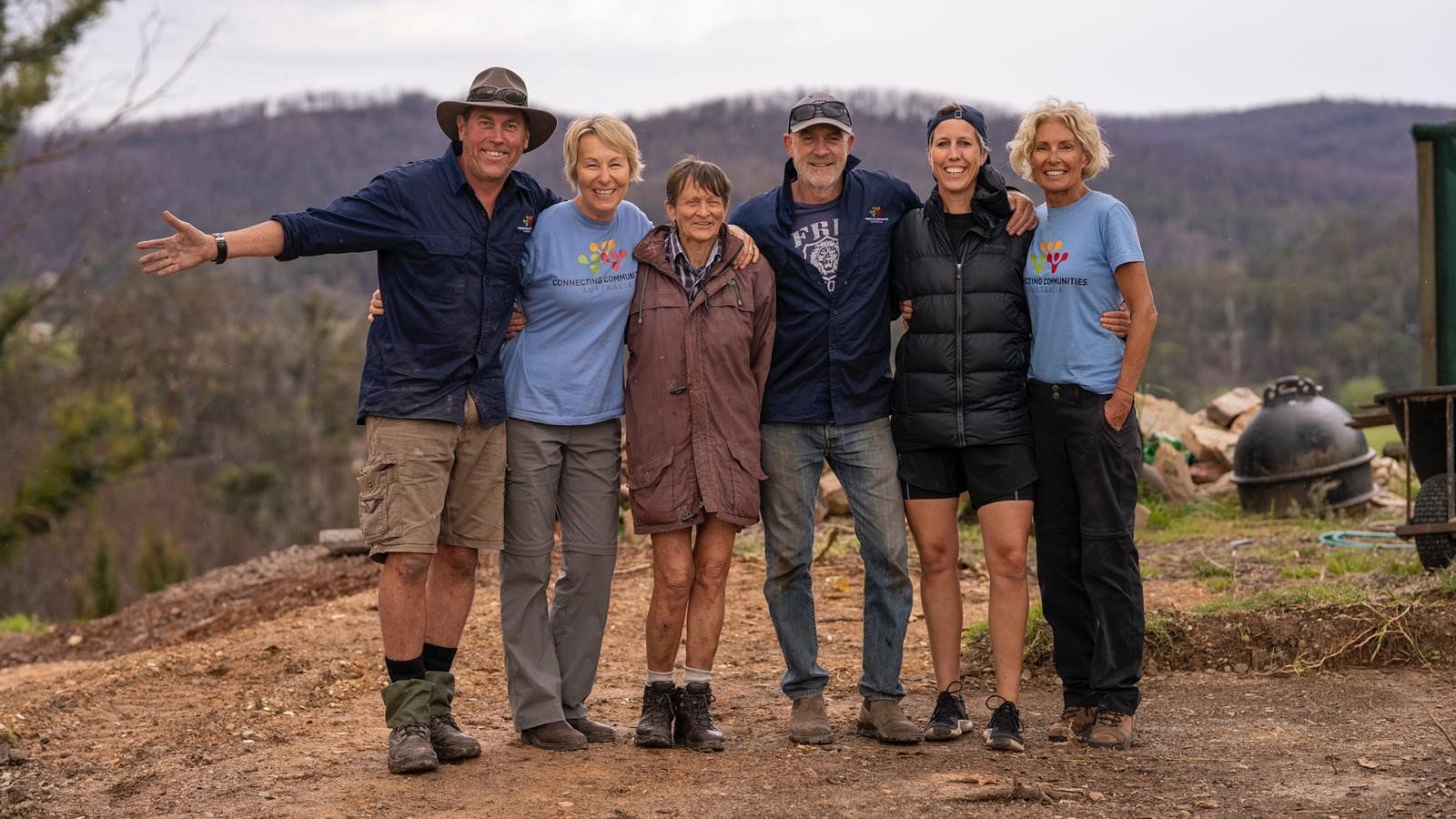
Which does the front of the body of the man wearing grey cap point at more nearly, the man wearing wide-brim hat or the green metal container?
the man wearing wide-brim hat

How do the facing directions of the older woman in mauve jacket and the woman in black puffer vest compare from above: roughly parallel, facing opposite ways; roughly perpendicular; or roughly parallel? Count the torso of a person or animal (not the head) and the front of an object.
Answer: roughly parallel

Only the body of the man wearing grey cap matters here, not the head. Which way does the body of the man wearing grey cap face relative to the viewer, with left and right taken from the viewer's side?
facing the viewer

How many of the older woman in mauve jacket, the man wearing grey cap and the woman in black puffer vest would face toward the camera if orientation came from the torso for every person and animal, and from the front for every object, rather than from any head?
3

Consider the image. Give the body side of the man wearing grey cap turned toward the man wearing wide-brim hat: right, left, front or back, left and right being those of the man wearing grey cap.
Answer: right

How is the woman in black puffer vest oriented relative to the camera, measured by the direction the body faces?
toward the camera

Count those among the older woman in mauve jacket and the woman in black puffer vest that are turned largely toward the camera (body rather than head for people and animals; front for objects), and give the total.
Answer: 2

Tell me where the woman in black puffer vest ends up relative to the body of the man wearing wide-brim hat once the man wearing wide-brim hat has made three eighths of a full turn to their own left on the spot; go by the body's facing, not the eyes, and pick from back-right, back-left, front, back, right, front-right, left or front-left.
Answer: right

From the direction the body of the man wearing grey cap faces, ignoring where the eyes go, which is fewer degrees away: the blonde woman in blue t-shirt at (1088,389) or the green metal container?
the blonde woman in blue t-shirt

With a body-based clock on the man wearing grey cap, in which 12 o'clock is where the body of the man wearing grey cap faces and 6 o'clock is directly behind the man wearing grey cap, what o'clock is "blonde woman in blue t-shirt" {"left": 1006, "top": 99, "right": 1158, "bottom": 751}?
The blonde woman in blue t-shirt is roughly at 9 o'clock from the man wearing grey cap.

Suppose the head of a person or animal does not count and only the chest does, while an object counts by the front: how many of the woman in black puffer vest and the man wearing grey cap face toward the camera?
2

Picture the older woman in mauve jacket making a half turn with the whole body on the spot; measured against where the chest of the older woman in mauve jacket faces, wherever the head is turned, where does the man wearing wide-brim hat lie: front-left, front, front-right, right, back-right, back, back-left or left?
left
